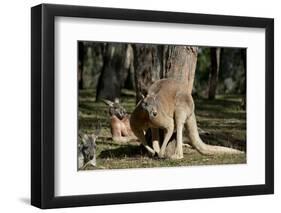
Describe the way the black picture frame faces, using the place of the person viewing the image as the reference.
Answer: facing the viewer and to the right of the viewer
